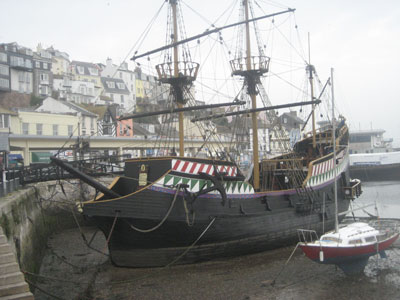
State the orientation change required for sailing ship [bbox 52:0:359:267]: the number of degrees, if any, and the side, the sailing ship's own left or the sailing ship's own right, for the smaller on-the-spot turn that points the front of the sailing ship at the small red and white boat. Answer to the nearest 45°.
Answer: approximately 135° to the sailing ship's own left

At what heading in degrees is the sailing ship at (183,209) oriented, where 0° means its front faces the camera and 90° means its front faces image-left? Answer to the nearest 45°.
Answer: approximately 45°

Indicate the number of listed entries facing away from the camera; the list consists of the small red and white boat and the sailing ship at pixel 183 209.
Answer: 0

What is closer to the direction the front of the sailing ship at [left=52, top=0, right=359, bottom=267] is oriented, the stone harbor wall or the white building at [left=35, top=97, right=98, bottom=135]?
the stone harbor wall
